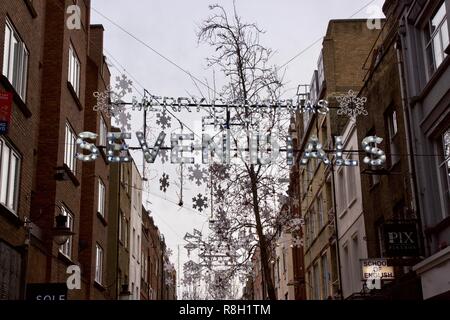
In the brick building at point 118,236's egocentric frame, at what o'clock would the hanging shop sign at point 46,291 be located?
The hanging shop sign is roughly at 3 o'clock from the brick building.

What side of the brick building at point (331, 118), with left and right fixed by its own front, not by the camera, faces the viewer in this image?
left

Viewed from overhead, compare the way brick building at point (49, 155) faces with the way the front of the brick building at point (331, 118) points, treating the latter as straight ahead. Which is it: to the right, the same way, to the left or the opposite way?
the opposite way

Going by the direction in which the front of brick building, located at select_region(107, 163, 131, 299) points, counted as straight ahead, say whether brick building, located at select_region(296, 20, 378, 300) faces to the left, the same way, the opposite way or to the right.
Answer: the opposite way

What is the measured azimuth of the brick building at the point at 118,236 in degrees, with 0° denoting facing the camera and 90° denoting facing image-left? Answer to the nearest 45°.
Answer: approximately 270°

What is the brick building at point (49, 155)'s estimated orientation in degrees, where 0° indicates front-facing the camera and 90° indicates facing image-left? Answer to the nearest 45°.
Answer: approximately 270°

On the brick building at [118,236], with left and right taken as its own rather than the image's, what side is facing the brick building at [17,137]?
right

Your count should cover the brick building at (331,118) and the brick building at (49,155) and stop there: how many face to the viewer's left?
1
